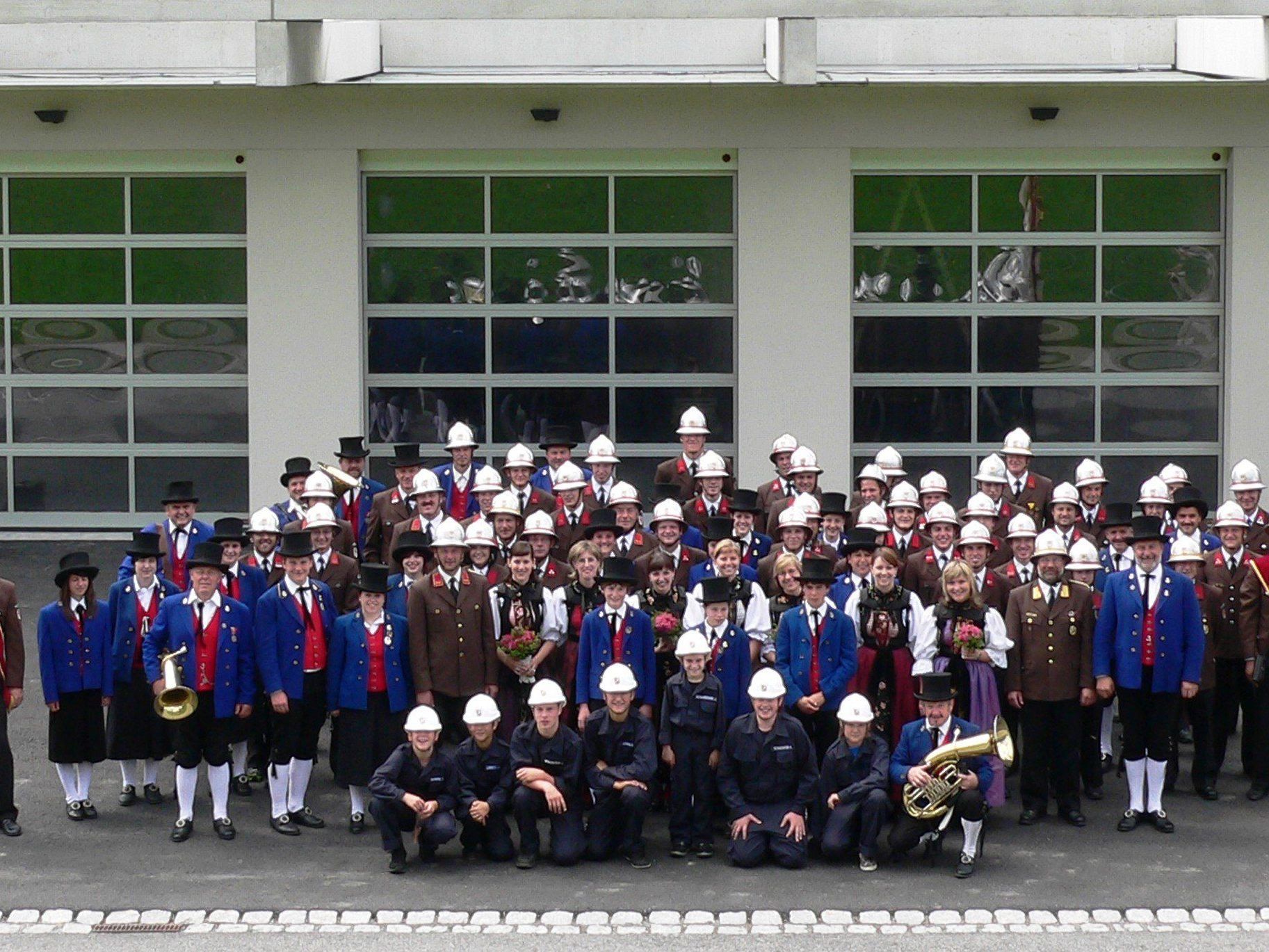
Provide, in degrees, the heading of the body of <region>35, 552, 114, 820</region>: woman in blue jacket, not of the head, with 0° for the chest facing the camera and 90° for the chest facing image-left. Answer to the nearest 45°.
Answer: approximately 0°

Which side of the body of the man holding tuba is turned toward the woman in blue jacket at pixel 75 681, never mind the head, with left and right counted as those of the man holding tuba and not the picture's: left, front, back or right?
right

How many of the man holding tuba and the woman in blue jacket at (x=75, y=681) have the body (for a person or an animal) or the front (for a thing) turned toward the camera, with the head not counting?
2

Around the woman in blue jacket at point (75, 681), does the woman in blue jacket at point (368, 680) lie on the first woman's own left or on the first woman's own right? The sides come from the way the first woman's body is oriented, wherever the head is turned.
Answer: on the first woman's own left

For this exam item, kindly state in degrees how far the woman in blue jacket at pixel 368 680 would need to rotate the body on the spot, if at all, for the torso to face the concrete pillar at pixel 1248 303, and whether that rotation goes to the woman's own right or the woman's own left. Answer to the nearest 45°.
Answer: approximately 135° to the woman's own left

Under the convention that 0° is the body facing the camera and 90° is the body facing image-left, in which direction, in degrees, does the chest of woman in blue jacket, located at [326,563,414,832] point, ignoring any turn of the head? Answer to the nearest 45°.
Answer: approximately 0°
